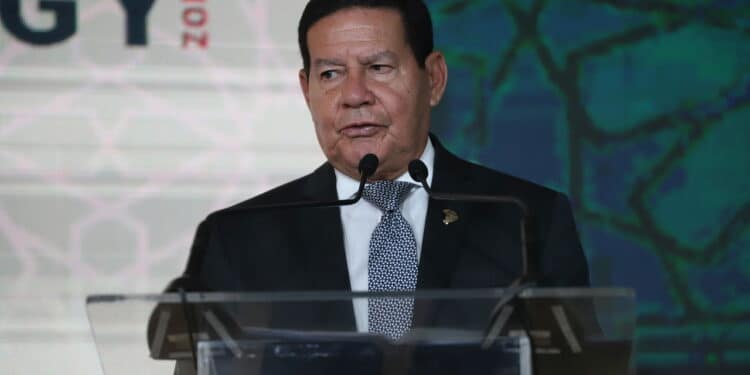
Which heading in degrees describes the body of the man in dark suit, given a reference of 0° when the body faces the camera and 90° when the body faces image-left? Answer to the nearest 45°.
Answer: approximately 0°

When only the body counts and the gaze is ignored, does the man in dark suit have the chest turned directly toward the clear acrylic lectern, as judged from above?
yes
